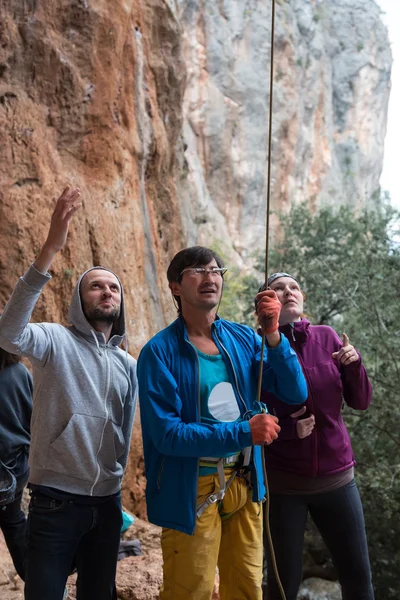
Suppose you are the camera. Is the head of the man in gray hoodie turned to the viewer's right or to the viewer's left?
to the viewer's right

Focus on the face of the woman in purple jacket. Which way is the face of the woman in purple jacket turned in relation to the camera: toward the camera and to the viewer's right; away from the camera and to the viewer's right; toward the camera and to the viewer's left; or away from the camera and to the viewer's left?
toward the camera and to the viewer's left

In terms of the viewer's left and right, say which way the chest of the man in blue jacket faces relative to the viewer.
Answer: facing the viewer and to the right of the viewer

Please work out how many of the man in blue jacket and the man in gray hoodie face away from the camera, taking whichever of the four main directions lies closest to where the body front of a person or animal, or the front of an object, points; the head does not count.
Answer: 0

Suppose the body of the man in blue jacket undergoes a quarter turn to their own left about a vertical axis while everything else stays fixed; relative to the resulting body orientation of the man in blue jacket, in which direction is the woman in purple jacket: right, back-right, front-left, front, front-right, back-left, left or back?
front
